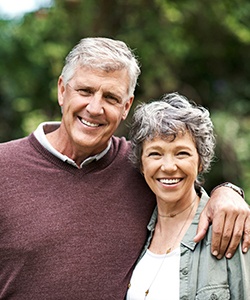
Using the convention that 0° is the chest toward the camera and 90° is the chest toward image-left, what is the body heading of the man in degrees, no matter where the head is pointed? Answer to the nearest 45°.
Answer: approximately 0°

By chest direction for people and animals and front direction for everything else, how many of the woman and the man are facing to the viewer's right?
0

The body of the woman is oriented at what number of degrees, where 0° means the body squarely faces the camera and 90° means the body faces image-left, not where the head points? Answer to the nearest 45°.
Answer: approximately 45°
